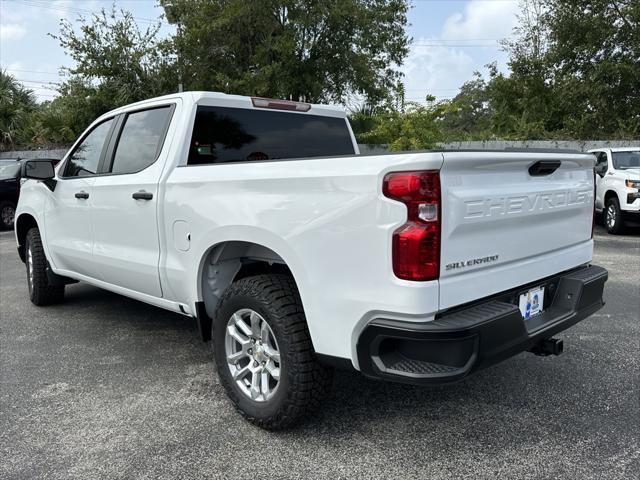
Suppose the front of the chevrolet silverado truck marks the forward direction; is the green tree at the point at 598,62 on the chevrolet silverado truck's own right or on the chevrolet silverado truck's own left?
on the chevrolet silverado truck's own right

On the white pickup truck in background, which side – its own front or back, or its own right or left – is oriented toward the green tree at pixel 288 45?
back

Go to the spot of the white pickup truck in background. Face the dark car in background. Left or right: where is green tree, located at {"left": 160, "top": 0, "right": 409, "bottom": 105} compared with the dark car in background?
right

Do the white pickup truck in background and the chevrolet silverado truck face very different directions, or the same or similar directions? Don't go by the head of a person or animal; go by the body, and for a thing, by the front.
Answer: very different directions

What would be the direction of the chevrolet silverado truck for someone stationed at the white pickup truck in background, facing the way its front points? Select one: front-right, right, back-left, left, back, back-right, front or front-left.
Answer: front-right

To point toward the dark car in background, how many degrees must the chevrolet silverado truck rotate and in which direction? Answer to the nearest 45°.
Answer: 0° — it already faces it

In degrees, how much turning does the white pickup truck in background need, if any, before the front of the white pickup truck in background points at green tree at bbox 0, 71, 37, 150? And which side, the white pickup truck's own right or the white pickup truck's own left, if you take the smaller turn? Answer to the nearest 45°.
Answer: approximately 135° to the white pickup truck's own right

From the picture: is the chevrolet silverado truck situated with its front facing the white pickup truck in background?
no

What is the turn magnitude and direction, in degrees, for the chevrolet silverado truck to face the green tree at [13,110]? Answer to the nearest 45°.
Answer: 0° — it already faces it

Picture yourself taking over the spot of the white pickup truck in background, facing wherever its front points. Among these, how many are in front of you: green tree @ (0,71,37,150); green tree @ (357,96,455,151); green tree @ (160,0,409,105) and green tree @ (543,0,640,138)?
0

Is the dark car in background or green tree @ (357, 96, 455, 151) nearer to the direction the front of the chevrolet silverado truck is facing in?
the dark car in background

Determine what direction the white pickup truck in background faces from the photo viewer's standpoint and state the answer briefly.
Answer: facing the viewer and to the right of the viewer

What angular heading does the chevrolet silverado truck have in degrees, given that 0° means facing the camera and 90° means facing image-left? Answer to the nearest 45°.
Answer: approximately 135°

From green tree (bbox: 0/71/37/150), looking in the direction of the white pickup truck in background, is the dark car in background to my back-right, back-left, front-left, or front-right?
front-right

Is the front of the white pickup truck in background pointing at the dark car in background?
no

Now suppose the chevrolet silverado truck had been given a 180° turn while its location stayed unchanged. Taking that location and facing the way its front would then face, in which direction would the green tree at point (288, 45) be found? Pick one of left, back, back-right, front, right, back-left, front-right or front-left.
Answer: back-left

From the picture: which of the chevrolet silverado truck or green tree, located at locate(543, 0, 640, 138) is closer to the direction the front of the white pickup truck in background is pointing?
the chevrolet silverado truck
